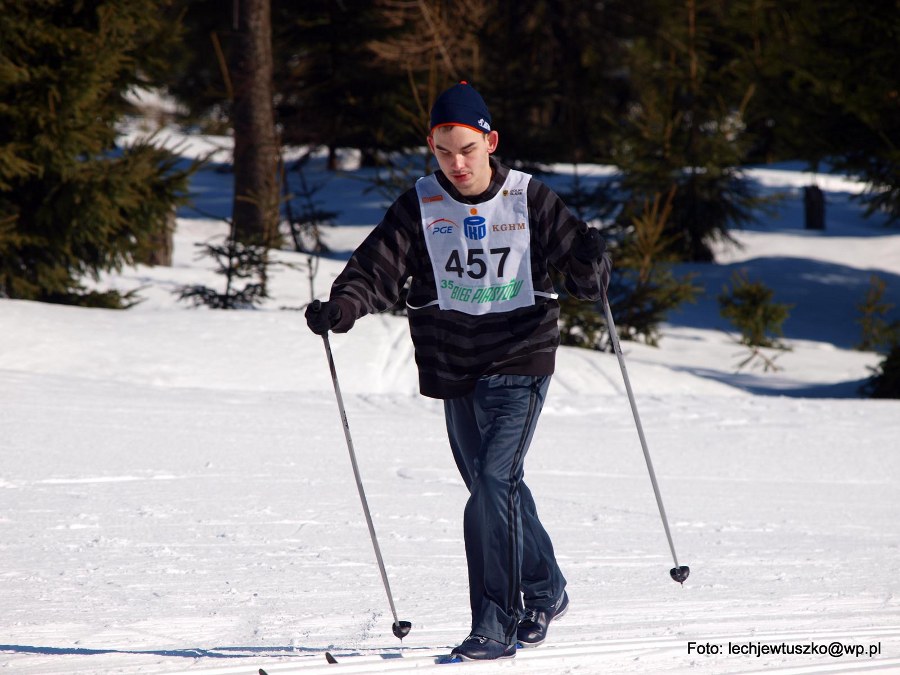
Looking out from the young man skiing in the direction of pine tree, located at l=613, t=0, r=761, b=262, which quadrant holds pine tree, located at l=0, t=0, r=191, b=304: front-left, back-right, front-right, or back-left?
front-left

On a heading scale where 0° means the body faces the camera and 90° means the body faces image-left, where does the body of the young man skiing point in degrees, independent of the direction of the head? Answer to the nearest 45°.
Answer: approximately 45°

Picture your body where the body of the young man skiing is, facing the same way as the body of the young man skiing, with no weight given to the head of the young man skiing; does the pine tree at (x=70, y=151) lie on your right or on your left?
on your right

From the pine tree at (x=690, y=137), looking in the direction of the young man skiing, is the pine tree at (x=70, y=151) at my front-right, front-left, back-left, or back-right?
front-right

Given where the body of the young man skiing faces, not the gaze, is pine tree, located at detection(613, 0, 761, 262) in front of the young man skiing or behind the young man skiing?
behind
